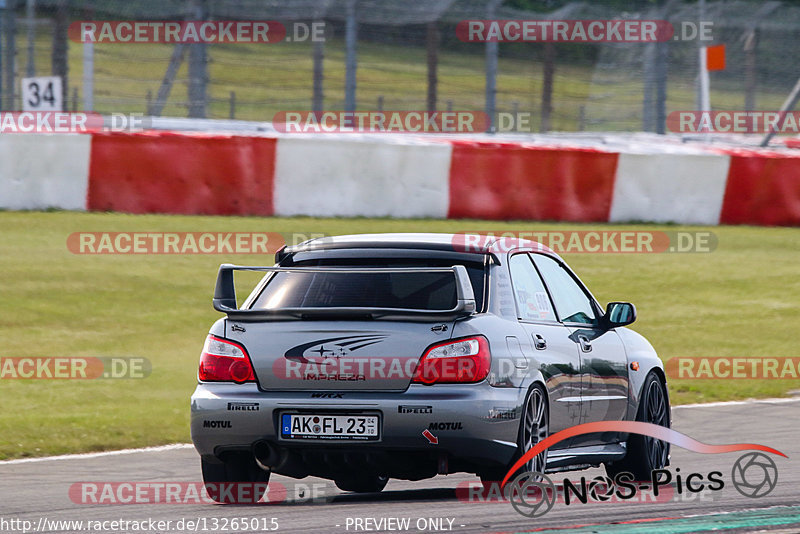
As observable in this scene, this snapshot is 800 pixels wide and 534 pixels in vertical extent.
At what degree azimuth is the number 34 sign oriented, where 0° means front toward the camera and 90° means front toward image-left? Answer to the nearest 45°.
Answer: approximately 0°

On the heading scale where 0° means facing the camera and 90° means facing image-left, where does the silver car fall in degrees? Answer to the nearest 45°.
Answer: approximately 225°

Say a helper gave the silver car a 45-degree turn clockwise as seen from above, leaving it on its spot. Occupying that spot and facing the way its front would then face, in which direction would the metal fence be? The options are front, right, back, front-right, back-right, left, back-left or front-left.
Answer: left

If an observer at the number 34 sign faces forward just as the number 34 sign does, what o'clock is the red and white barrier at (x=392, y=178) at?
The red and white barrier is roughly at 10 o'clock from the number 34 sign.

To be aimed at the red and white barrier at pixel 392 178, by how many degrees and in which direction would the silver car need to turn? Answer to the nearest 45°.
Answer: approximately 45° to its left

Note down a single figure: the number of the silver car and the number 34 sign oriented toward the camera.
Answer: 1

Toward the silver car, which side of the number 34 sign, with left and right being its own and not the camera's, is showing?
front
